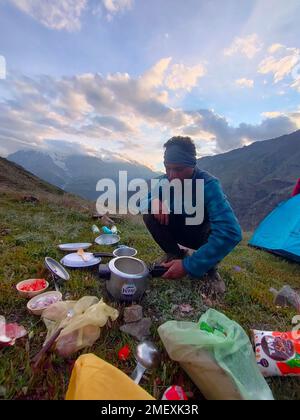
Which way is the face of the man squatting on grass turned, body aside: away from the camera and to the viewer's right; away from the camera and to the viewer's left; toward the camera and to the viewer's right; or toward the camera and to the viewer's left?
toward the camera and to the viewer's left

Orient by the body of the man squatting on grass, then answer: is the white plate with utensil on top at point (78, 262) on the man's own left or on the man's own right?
on the man's own right

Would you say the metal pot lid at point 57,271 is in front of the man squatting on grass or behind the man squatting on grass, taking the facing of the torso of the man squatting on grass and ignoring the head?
in front

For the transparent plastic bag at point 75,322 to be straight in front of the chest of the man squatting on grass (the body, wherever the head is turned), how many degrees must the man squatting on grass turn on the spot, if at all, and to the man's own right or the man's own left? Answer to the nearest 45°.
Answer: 0° — they already face it

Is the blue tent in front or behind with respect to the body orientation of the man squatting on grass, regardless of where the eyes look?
behind

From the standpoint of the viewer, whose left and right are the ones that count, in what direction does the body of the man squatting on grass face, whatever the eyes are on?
facing the viewer and to the left of the viewer

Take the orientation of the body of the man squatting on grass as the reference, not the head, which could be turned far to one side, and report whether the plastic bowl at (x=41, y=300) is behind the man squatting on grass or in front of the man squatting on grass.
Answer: in front

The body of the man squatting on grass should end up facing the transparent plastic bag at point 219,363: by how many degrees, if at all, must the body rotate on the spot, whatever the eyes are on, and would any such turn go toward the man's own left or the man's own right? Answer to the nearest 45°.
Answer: approximately 45° to the man's own left

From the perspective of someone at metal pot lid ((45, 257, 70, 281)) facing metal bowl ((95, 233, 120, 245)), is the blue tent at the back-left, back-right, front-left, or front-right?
front-right
